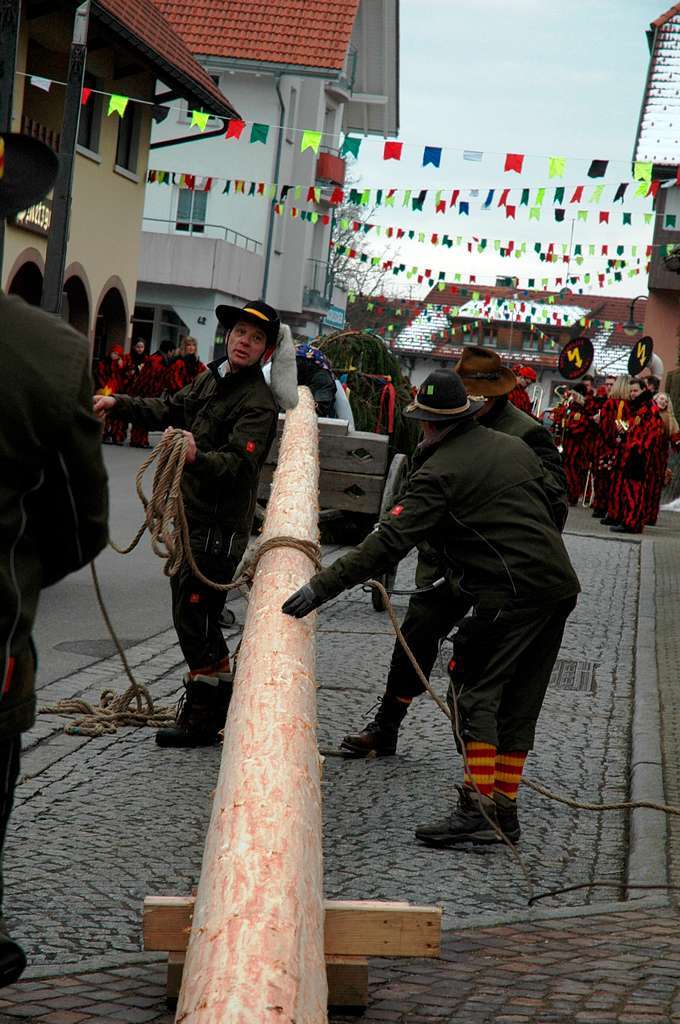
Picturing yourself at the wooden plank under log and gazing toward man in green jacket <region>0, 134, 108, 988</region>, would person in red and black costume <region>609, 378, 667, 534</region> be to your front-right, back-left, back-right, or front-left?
back-right

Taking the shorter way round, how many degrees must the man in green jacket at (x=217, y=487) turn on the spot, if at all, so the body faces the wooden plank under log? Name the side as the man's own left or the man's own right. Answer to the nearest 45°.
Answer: approximately 45° to the man's own left

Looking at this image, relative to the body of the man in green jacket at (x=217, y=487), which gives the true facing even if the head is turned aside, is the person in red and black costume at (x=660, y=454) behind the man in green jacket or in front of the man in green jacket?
behind

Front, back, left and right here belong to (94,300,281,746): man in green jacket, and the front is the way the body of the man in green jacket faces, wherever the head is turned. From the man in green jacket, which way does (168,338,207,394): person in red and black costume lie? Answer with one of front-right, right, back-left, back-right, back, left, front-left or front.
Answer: back-right

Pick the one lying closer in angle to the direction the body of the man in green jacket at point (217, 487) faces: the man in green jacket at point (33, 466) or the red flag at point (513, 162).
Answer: the man in green jacket

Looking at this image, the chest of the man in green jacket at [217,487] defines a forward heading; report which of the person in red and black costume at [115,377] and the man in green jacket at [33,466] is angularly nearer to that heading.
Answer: the man in green jacket

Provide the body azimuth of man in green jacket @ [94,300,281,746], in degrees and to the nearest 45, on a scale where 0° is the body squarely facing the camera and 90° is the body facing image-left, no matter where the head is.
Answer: approximately 45°

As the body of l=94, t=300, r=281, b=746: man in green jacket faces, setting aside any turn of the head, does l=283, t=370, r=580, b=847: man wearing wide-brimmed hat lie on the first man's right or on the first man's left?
on the first man's left

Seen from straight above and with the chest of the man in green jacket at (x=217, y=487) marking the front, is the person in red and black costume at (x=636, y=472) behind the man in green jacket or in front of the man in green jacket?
behind

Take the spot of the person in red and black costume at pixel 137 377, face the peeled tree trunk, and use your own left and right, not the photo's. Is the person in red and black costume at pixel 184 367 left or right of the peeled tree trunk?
left

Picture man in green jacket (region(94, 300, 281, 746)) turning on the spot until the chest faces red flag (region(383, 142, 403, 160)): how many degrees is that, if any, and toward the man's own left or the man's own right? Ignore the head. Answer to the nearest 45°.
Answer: approximately 135° to the man's own right
